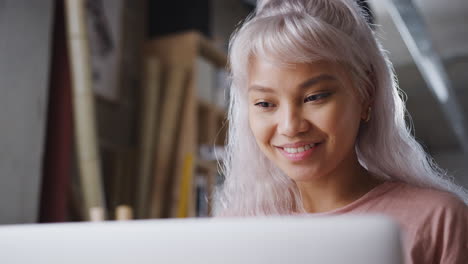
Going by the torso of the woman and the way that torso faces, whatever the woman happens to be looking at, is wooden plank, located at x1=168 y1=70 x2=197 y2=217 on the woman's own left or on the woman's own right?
on the woman's own right

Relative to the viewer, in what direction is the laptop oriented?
away from the camera

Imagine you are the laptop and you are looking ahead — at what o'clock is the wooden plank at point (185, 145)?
The wooden plank is roughly at 12 o'clock from the laptop.

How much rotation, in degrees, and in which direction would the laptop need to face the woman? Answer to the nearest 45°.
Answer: approximately 45° to its right

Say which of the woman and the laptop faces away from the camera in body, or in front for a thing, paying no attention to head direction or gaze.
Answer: the laptop

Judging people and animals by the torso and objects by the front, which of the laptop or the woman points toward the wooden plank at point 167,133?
the laptop

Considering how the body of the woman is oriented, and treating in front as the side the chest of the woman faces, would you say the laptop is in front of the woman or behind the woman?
in front

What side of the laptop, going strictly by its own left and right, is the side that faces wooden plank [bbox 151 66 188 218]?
front

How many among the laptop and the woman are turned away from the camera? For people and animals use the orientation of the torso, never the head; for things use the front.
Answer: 1

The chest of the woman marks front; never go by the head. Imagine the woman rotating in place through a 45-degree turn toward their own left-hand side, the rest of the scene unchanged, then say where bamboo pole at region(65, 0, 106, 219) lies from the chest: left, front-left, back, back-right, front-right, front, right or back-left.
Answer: back-right

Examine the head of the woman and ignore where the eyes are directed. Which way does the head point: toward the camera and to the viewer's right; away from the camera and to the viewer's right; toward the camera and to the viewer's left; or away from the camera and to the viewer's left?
toward the camera and to the viewer's left

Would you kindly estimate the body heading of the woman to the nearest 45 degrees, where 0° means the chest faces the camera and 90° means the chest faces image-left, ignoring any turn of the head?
approximately 45°
